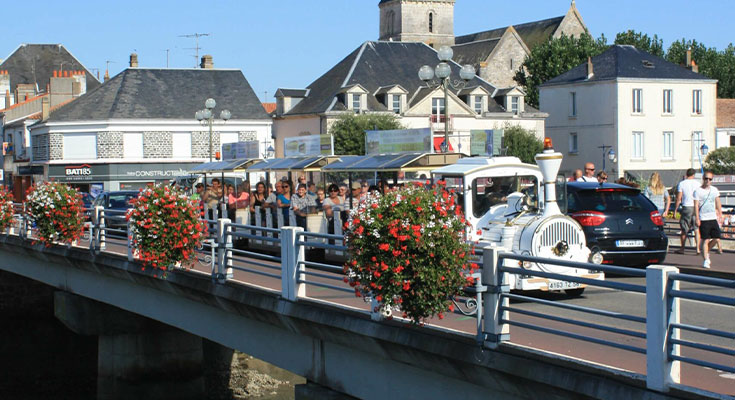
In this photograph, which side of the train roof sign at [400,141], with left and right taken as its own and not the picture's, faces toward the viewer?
front

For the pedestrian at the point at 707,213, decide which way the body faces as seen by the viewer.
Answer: toward the camera

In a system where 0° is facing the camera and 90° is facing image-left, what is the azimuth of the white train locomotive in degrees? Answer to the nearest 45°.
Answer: approximately 315°

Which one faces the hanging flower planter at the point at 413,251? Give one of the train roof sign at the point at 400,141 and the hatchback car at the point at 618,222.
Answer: the train roof sign

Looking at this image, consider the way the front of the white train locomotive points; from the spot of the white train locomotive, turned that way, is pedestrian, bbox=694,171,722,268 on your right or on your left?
on your left

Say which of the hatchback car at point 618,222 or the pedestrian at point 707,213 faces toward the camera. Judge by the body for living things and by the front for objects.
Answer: the pedestrian

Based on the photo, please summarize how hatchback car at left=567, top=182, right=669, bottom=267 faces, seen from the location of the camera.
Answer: facing away from the viewer and to the left of the viewer

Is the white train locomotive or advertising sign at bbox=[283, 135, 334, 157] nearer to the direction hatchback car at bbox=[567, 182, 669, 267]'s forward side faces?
the advertising sign

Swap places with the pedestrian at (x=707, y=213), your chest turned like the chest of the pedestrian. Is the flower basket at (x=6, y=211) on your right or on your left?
on your right

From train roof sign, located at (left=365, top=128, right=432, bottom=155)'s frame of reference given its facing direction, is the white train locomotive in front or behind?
in front

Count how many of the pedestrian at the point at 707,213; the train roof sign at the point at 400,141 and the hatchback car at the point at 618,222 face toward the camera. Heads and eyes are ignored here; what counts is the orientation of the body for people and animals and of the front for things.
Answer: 2

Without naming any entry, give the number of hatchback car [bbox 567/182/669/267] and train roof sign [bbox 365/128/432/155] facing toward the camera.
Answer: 1

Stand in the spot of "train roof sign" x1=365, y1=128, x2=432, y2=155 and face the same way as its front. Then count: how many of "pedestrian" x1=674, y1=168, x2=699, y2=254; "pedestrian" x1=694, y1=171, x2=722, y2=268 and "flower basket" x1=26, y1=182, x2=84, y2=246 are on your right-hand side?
1
